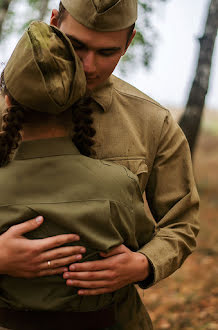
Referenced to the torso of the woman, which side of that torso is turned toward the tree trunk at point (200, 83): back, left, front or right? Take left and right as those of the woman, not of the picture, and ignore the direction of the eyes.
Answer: front

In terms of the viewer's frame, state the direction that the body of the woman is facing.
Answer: away from the camera

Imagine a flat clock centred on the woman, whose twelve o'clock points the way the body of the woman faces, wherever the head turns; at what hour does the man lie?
The man is roughly at 1 o'clock from the woman.
